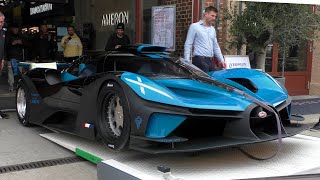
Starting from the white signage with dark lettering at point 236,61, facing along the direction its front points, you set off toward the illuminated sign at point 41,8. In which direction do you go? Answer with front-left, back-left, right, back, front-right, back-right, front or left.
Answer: back-right

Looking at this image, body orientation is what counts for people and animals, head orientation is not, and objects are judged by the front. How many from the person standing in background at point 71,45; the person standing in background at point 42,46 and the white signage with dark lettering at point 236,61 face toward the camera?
3

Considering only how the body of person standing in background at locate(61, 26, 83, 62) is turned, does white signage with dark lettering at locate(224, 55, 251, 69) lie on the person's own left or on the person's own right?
on the person's own left

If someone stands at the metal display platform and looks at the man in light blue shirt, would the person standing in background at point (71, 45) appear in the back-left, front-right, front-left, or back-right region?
front-left

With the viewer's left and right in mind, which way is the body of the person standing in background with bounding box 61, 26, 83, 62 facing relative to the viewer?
facing the viewer

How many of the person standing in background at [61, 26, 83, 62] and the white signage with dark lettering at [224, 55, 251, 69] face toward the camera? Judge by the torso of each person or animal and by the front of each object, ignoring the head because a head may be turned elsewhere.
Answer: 2

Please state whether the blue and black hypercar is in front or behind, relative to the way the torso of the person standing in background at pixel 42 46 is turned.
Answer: in front

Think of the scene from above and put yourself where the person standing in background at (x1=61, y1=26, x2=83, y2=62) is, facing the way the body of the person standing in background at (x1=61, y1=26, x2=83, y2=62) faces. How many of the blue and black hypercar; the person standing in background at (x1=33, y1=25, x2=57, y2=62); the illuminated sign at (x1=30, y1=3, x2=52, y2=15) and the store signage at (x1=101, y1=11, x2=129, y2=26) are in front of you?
1

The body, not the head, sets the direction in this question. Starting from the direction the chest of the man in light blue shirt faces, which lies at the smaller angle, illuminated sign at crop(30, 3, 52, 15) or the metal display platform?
the metal display platform

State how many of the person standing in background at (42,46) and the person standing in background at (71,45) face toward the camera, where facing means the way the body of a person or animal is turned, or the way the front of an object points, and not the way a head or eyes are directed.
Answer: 2

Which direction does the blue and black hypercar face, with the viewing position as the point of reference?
facing the viewer and to the right of the viewer
